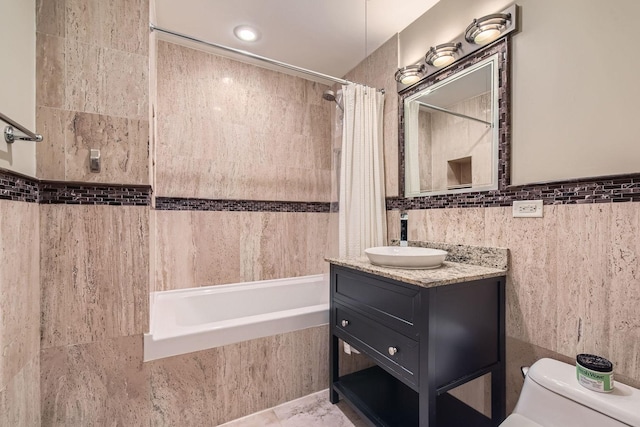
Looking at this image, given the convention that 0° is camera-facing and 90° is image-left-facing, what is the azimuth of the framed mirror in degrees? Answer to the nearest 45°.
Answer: approximately 45°

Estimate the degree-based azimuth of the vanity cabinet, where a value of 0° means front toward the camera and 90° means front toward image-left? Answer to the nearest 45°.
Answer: approximately 45°

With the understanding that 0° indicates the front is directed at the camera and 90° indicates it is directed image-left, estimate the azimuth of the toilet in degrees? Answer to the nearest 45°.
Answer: approximately 45°
